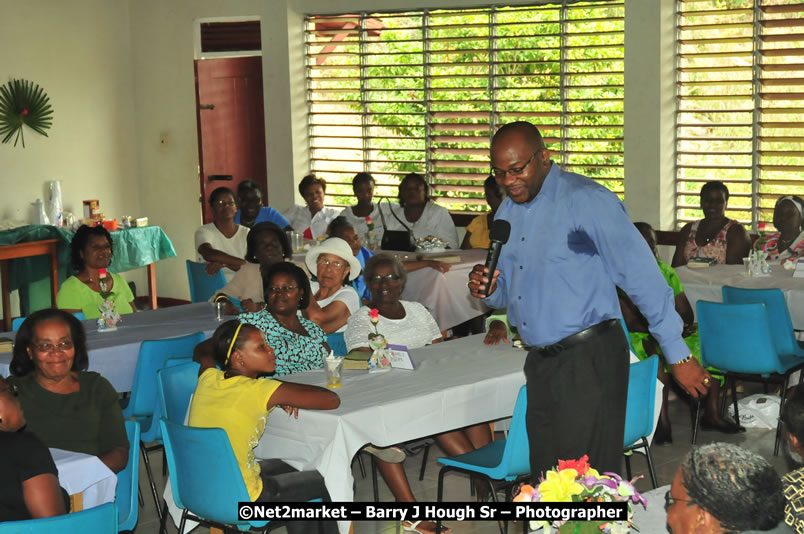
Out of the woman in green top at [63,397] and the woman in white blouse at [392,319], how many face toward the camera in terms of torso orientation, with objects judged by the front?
2

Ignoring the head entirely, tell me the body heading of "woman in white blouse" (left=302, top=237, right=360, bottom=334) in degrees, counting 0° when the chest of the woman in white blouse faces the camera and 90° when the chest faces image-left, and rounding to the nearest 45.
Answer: approximately 45°

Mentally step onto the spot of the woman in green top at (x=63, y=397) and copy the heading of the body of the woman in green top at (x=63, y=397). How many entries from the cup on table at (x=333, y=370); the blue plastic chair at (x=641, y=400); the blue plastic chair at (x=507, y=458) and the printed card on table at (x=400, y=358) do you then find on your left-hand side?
4

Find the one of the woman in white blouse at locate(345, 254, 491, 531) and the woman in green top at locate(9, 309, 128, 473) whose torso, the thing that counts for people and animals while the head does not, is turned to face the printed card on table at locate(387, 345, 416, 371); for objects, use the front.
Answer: the woman in white blouse

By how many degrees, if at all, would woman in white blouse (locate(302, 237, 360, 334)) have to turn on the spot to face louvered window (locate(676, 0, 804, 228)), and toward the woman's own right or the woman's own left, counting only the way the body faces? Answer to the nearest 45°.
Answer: approximately 180°

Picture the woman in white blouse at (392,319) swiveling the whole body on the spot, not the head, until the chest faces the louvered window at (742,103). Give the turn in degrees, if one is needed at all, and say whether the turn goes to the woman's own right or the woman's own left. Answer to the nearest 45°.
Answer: approximately 135° to the woman's own left

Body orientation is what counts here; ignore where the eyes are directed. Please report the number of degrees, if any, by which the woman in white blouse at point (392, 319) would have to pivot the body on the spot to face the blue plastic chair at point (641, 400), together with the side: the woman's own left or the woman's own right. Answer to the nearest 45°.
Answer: approximately 45° to the woman's own left

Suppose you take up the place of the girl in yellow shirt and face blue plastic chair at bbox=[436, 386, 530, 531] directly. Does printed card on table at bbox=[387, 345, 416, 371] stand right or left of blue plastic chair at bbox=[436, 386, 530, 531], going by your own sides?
left

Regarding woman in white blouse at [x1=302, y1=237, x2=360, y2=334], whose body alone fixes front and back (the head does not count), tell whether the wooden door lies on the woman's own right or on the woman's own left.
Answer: on the woman's own right

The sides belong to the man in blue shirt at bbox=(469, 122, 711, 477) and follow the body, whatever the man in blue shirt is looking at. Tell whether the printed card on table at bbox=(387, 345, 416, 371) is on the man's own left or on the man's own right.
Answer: on the man's own right
